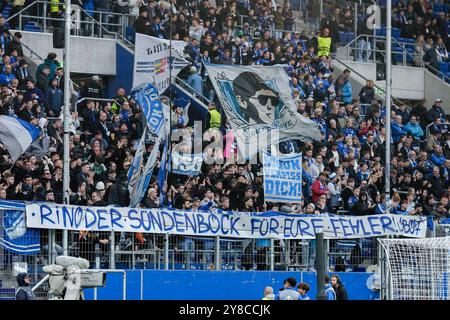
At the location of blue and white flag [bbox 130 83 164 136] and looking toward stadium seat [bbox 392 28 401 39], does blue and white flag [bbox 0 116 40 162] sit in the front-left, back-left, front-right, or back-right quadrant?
back-left

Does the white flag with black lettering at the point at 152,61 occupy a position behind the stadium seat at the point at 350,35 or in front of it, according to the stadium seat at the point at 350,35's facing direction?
in front

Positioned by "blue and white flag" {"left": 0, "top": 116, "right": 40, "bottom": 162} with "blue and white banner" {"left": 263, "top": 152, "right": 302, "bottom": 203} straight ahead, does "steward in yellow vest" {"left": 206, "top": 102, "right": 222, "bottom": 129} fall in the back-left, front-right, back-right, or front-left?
front-left

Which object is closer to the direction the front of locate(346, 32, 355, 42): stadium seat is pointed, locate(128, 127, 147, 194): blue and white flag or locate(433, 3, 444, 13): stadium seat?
the blue and white flag

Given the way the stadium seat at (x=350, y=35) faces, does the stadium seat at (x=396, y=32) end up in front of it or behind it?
behind

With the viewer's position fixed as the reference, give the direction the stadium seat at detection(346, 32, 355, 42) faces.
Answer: facing the viewer and to the left of the viewer
